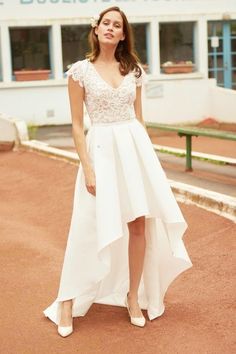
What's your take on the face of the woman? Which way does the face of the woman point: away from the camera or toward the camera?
toward the camera

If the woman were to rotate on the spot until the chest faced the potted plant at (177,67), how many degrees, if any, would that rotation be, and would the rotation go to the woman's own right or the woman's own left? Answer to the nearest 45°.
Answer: approximately 180°

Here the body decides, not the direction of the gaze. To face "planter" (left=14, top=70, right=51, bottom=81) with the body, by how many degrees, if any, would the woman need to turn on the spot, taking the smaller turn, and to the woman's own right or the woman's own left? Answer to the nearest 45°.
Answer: approximately 180°

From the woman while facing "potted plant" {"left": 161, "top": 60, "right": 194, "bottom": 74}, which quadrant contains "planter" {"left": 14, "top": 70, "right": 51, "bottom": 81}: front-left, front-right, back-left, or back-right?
front-left

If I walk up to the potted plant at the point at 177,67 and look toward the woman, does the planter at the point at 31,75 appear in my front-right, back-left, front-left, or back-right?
front-right

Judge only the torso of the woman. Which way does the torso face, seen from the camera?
toward the camera
